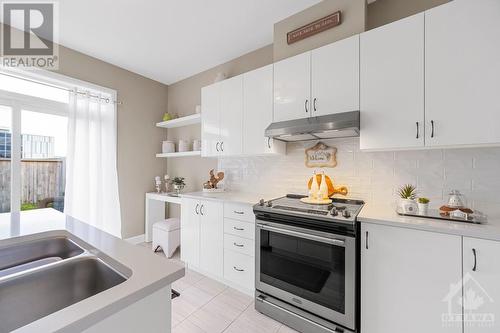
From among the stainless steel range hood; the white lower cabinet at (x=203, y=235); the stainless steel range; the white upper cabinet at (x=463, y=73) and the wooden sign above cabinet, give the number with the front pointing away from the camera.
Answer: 0

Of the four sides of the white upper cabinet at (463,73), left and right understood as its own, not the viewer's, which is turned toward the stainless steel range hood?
right

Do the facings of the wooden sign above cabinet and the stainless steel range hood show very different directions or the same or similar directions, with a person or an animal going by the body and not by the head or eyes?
same or similar directions

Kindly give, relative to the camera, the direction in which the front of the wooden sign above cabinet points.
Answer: facing the viewer and to the left of the viewer

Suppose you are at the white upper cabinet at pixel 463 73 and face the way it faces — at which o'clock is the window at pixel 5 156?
The window is roughly at 2 o'clock from the white upper cabinet.

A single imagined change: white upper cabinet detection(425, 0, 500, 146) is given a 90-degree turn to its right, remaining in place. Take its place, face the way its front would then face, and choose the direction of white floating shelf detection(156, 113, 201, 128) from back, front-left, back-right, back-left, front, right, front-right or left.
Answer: front

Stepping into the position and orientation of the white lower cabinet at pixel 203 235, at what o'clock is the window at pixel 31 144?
The window is roughly at 2 o'clock from the white lower cabinet.

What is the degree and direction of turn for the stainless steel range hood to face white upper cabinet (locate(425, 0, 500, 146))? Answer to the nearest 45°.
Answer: approximately 135° to its left

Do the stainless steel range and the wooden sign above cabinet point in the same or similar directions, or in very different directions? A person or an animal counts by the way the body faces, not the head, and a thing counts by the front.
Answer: same or similar directions

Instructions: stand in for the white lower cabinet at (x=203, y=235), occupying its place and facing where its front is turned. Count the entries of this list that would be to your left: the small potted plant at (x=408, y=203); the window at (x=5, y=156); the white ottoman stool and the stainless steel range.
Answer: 2

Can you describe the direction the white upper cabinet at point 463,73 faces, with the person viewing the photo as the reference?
facing the viewer

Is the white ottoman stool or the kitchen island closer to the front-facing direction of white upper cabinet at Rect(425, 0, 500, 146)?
the kitchen island

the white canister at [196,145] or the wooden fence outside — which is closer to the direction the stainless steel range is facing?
the wooden fence outside

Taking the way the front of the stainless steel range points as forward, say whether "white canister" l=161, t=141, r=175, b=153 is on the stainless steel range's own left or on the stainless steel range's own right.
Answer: on the stainless steel range's own right
